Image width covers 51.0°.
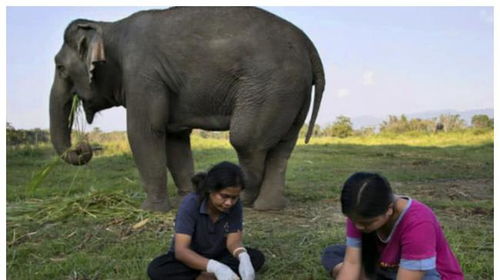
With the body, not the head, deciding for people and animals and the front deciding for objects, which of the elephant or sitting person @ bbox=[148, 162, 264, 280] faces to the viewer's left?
the elephant

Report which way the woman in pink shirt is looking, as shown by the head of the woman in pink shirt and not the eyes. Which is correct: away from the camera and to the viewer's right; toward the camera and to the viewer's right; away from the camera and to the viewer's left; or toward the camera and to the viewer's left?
toward the camera and to the viewer's left

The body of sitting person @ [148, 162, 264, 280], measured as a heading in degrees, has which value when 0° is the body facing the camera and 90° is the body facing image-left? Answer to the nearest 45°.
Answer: approximately 315°

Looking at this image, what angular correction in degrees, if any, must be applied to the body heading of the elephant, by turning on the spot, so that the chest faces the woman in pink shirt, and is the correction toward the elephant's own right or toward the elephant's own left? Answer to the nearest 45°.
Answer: approximately 90° to the elephant's own left

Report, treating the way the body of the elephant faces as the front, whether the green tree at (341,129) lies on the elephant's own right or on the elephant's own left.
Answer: on the elephant's own right

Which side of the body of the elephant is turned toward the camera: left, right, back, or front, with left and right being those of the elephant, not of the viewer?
left

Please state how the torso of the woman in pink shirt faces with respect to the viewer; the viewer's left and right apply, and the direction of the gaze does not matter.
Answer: facing the viewer and to the left of the viewer

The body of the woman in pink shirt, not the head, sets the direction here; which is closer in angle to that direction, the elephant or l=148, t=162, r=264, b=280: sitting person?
the sitting person

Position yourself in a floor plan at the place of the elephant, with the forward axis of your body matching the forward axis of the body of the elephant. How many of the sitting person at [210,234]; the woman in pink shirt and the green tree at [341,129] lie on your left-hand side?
2

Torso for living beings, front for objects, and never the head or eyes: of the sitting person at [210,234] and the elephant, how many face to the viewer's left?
1

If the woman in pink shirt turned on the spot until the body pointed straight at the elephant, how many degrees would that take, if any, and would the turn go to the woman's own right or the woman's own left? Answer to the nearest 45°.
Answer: approximately 90° to the woman's own right

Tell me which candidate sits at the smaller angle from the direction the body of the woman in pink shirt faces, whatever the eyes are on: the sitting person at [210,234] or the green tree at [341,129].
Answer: the sitting person

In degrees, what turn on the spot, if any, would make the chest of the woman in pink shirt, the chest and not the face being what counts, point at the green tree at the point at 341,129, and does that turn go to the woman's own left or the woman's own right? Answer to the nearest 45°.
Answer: approximately 135° to the woman's own right

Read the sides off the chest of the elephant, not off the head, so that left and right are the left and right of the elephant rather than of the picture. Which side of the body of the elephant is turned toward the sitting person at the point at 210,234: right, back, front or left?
left
